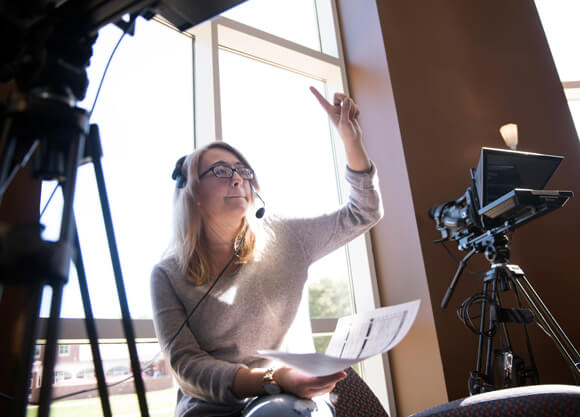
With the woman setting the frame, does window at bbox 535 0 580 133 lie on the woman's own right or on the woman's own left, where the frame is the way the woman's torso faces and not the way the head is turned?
on the woman's own left

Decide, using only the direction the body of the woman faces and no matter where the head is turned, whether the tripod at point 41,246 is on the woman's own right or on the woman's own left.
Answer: on the woman's own right

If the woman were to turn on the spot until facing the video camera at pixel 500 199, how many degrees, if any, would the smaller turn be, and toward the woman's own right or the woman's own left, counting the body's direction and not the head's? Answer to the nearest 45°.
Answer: approximately 45° to the woman's own left
